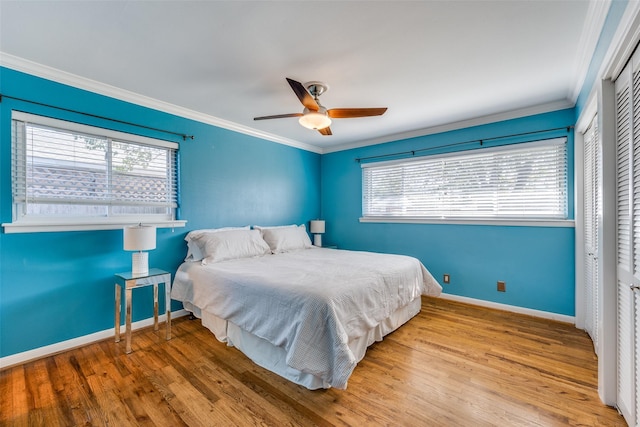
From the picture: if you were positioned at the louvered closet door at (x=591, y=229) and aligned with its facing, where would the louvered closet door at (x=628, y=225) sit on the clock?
the louvered closet door at (x=628, y=225) is roughly at 9 o'clock from the louvered closet door at (x=591, y=229).

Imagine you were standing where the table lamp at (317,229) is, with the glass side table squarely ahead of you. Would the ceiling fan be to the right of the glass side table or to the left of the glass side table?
left

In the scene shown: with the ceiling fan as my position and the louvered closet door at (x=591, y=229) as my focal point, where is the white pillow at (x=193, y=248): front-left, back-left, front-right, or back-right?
back-left

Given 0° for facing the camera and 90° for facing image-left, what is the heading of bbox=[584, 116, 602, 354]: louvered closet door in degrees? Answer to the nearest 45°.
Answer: approximately 90°

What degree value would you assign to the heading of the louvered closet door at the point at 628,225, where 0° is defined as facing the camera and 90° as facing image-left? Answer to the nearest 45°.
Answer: approximately 90°

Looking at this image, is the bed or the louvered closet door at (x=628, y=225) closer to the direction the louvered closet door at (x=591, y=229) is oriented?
the bed

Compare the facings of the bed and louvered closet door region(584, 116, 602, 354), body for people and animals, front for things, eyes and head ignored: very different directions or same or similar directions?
very different directions

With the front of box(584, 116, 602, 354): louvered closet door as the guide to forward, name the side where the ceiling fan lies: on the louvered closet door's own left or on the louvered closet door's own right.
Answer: on the louvered closet door's own left

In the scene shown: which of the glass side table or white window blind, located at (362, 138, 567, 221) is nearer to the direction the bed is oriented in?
the white window blind

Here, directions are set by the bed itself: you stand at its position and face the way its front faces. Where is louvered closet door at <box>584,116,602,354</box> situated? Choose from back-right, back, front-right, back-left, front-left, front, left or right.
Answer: front-left

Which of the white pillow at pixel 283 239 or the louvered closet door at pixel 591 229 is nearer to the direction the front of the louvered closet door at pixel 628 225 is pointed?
the white pillow

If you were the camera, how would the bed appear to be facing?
facing the viewer and to the right of the viewer
